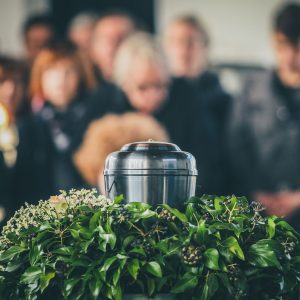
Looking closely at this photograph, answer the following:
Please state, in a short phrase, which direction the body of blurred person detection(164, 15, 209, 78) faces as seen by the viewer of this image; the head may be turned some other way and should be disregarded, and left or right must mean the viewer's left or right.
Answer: facing the viewer

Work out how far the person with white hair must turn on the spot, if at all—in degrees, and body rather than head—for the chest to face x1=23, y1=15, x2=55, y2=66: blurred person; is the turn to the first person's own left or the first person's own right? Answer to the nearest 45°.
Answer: approximately 135° to the first person's own right

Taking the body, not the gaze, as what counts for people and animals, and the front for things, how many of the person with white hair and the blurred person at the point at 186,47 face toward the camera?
2

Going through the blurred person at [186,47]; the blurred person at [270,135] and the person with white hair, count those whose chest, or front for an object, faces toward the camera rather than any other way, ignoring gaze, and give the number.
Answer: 3

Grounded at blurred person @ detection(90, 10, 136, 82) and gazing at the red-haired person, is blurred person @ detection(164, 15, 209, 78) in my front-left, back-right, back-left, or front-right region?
back-left
